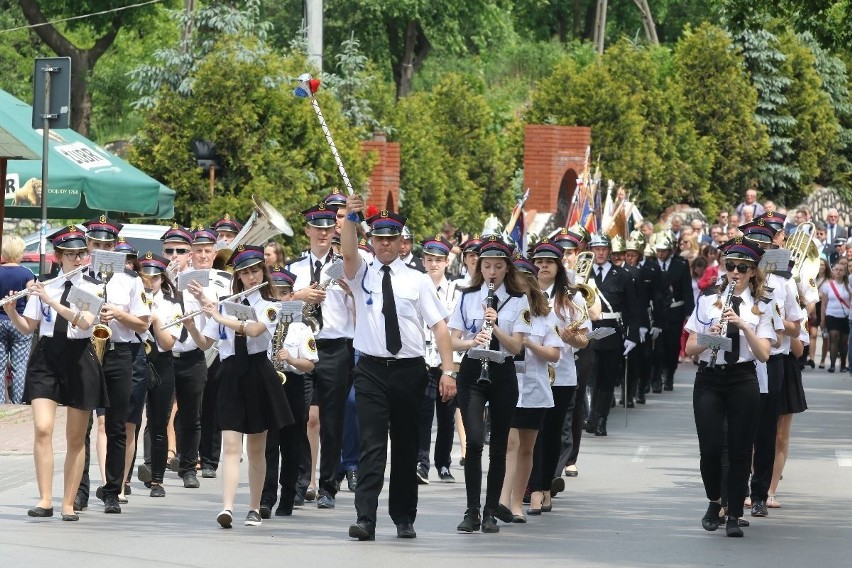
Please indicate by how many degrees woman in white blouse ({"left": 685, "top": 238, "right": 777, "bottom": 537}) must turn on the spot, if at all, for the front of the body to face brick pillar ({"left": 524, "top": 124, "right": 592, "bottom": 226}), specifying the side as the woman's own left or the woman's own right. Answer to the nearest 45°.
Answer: approximately 180°

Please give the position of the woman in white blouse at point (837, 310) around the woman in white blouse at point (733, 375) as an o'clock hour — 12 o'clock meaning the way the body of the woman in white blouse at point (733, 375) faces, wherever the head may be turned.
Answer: the woman in white blouse at point (837, 310) is roughly at 6 o'clock from the woman in white blouse at point (733, 375).

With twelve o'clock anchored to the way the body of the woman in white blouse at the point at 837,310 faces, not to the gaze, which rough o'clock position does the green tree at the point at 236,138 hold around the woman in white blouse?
The green tree is roughly at 2 o'clock from the woman in white blouse.

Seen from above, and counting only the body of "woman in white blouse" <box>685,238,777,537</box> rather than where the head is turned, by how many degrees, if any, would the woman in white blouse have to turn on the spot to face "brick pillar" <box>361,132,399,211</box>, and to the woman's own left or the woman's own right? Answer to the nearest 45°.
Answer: approximately 180°

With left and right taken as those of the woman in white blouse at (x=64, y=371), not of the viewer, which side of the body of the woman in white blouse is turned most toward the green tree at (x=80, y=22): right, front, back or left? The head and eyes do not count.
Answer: back

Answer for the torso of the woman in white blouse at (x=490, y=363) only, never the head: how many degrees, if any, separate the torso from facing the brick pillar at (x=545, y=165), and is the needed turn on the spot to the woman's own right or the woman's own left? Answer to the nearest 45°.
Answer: approximately 180°

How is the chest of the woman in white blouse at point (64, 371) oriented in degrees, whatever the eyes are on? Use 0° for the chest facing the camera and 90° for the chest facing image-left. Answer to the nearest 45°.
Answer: approximately 0°

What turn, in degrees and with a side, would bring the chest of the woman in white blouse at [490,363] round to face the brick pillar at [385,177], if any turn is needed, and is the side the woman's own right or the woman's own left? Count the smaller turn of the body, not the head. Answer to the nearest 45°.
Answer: approximately 180°
